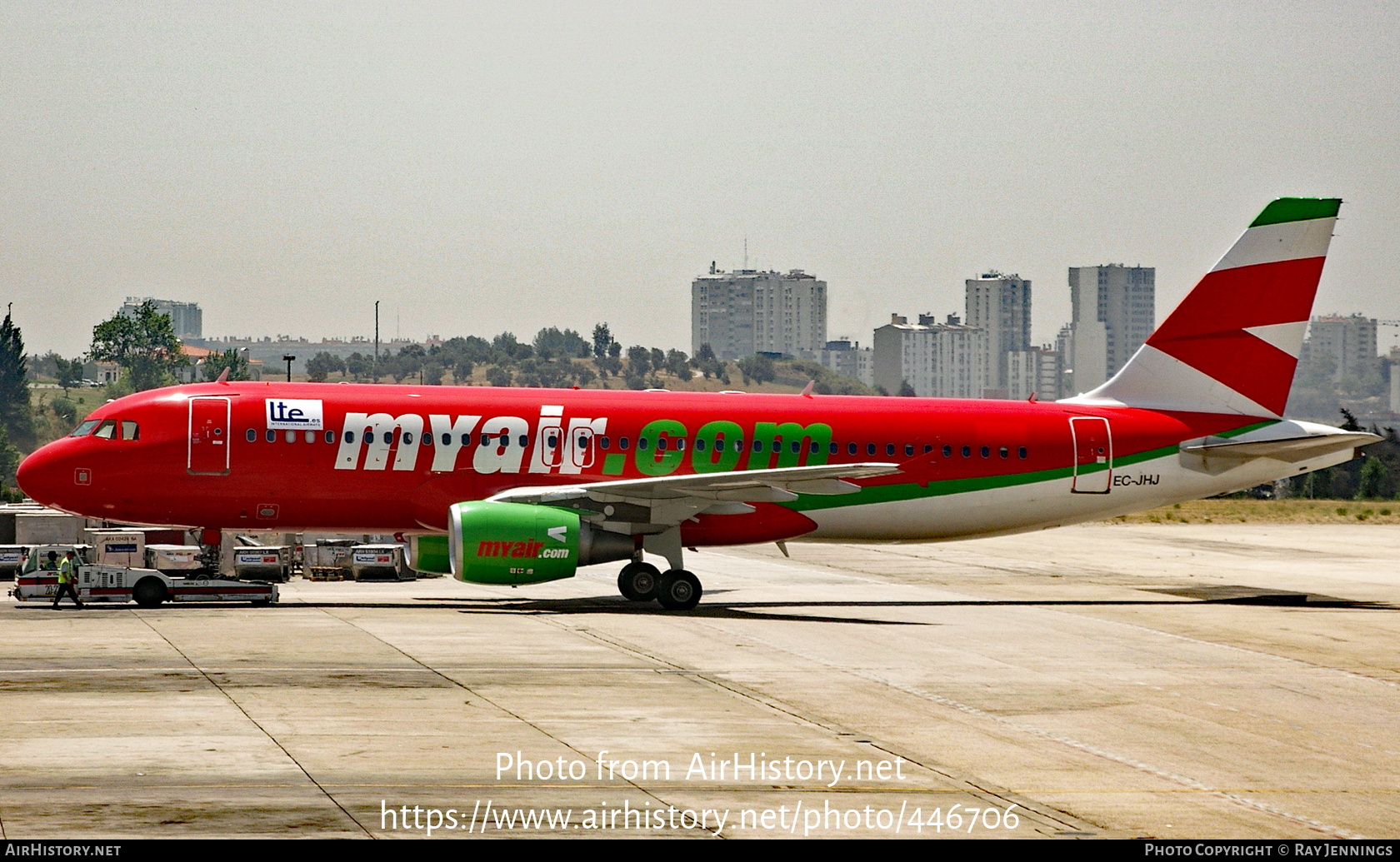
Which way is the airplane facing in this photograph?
to the viewer's left

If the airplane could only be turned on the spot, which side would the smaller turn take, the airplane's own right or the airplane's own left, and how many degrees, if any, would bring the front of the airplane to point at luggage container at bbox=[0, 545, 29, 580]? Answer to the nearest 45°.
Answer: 0° — it already faces it

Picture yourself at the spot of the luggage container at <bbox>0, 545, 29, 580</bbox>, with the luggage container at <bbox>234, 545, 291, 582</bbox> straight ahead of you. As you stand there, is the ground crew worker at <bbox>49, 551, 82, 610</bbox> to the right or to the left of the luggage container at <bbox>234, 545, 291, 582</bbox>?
right

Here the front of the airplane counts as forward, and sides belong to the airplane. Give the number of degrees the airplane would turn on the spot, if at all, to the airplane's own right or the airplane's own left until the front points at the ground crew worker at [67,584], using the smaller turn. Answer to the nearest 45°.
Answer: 0° — it already faces them

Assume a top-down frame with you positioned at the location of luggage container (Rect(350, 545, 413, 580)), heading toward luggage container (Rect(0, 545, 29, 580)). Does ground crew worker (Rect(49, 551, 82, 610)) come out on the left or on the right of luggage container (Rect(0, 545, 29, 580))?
left

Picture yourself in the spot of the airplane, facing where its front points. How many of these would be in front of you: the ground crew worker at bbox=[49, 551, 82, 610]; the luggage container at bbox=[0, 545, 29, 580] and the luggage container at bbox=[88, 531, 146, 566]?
3

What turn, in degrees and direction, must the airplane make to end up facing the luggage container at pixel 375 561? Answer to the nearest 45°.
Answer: approximately 45° to its right
